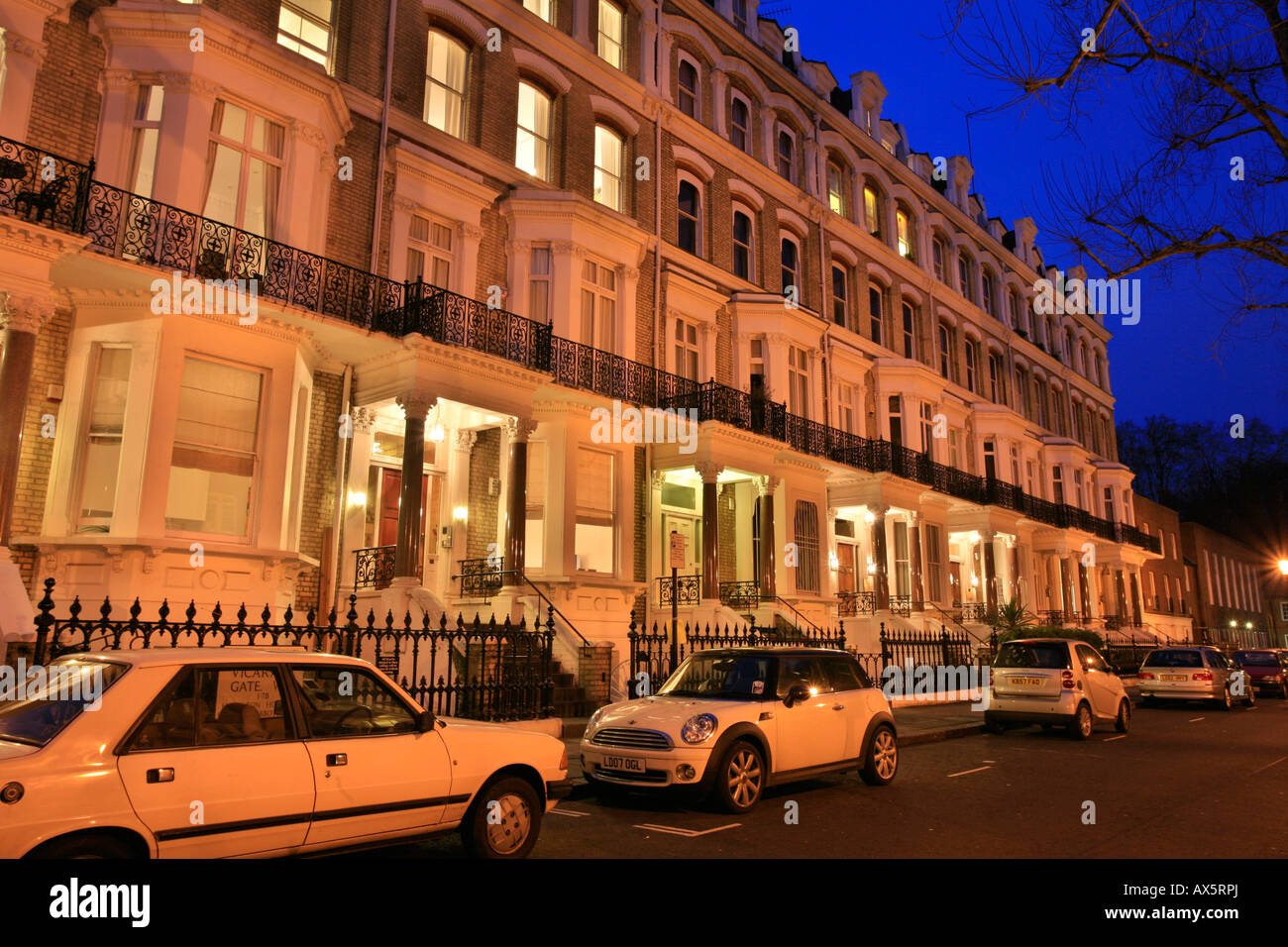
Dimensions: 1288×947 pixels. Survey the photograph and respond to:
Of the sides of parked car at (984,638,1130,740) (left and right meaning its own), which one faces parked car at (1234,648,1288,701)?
front

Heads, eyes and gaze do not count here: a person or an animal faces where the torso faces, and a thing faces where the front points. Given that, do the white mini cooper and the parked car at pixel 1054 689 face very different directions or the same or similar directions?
very different directions

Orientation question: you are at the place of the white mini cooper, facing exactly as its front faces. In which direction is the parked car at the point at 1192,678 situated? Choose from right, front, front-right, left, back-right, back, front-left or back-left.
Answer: back

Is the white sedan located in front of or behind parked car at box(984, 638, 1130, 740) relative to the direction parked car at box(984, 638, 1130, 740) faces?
behind

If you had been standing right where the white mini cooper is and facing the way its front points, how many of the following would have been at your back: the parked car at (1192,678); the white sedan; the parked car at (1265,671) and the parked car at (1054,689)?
3

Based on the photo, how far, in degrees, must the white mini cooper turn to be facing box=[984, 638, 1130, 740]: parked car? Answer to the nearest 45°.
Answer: approximately 180°

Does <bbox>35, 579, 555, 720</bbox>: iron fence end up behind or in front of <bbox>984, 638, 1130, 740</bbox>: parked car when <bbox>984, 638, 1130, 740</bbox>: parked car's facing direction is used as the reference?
behind

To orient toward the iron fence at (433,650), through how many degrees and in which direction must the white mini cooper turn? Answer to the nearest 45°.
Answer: approximately 90° to its right

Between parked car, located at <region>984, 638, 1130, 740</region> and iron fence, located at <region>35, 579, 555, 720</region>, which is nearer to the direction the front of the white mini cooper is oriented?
the iron fence

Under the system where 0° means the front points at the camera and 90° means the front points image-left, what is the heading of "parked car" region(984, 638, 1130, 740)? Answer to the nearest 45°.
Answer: approximately 225°

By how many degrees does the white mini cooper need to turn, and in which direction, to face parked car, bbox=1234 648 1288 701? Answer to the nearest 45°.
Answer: approximately 180°

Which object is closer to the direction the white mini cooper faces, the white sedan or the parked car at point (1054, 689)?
the white sedan

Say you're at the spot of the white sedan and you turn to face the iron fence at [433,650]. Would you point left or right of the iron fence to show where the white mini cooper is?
right

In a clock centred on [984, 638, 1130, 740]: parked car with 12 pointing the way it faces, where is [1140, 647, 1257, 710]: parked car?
[1140, 647, 1257, 710]: parked car is roughly at 11 o'clock from [984, 638, 1130, 740]: parked car.
